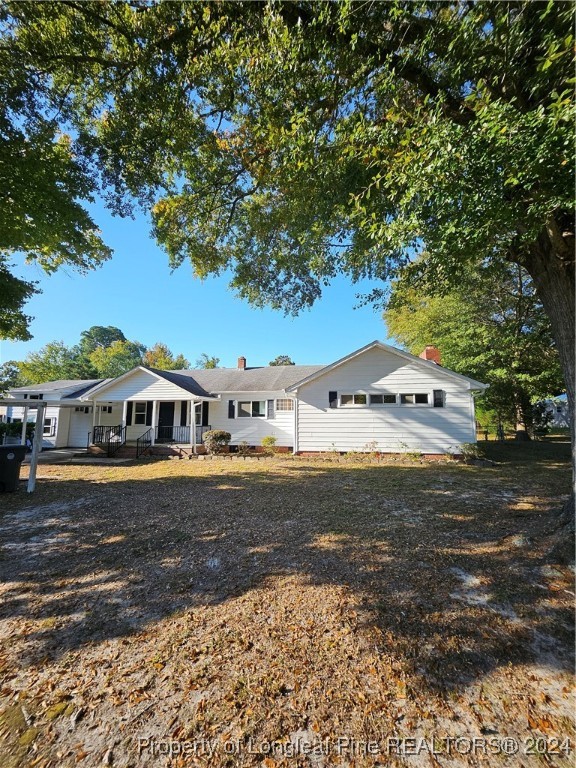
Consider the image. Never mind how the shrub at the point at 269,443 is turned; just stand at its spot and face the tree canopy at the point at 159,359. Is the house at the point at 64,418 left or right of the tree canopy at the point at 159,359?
left

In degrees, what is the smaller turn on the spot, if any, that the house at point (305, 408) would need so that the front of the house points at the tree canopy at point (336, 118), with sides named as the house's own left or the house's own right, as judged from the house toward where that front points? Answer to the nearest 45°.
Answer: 0° — it already faces it

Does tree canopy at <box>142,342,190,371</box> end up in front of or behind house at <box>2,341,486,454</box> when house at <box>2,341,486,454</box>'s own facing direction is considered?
behind

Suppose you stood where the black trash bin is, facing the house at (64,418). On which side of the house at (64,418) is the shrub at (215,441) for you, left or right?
right

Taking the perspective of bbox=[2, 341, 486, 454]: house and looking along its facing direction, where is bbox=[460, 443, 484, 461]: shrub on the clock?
The shrub is roughly at 10 o'clock from the house.

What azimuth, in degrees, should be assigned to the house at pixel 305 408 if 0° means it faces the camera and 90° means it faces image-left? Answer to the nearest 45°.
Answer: approximately 0°

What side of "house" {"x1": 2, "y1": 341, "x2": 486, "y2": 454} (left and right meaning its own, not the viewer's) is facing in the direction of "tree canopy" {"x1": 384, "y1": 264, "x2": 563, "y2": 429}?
left
